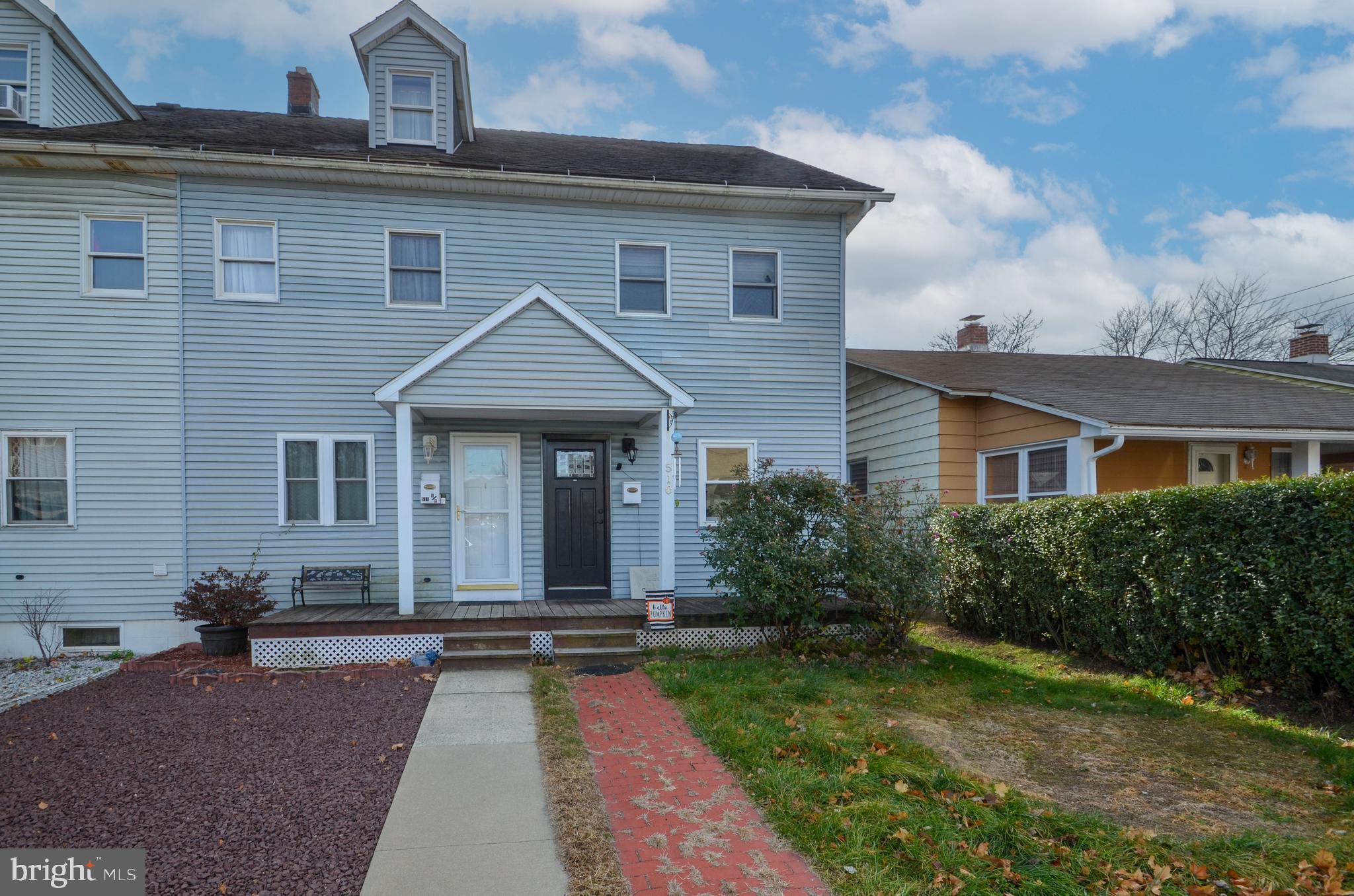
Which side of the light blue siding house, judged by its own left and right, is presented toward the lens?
front

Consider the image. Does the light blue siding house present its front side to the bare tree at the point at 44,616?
no

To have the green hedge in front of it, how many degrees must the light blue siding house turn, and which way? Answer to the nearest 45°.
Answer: approximately 45° to its left

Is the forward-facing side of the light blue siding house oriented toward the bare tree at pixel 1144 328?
no

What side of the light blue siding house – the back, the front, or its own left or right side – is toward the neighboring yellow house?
left
